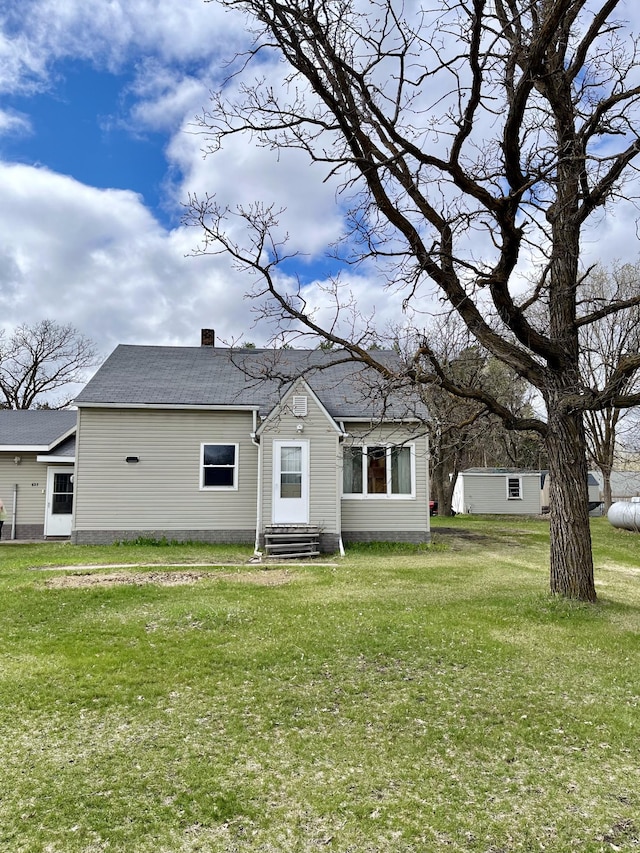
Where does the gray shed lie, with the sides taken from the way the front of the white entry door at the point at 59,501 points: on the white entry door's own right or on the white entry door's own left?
on the white entry door's own left

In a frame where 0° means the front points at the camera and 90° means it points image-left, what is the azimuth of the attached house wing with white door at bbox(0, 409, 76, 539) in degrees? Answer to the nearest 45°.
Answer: approximately 0°

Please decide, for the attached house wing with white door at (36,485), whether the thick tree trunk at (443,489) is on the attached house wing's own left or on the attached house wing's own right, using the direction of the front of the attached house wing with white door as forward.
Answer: on the attached house wing's own left

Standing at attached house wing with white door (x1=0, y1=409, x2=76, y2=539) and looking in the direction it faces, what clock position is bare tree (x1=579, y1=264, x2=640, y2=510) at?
The bare tree is roughly at 9 o'clock from the attached house wing with white door.

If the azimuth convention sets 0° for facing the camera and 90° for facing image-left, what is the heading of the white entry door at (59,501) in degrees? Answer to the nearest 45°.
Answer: approximately 0°

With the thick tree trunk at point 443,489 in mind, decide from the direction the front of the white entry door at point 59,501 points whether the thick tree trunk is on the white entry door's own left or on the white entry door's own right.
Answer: on the white entry door's own left
